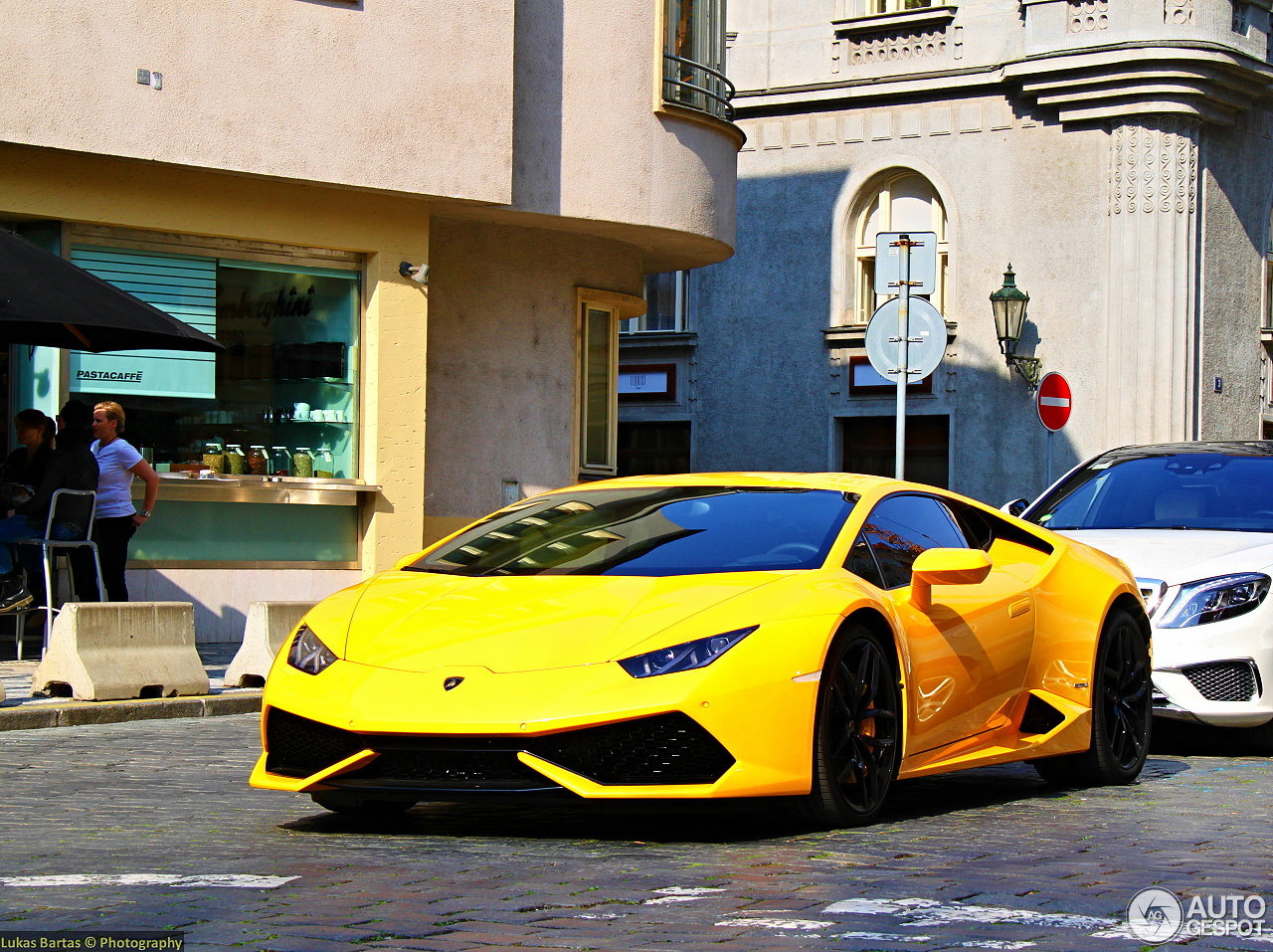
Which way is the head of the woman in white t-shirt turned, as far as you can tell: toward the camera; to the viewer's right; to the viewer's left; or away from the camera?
to the viewer's left

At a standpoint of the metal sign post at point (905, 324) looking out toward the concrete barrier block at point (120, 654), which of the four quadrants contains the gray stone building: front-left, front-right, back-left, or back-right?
back-right

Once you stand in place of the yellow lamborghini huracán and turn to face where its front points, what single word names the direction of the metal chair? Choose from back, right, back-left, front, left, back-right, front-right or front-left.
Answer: right

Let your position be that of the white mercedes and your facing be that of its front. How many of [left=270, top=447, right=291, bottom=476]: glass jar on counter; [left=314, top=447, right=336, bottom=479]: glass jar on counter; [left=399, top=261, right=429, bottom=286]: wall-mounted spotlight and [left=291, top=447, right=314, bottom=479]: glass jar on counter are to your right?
4

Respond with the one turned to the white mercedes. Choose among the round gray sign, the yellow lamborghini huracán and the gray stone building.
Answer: the gray stone building

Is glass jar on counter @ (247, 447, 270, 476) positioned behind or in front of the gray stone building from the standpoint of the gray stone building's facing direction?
in front

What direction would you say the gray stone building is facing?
toward the camera

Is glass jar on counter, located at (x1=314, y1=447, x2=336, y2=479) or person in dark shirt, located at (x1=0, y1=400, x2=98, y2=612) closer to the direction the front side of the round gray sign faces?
the glass jar on counter

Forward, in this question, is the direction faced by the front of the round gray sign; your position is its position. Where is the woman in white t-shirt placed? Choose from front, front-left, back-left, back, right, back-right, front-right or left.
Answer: left

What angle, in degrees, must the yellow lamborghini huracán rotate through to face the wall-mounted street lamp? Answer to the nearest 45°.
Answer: approximately 135° to its right

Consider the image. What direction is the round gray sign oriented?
away from the camera

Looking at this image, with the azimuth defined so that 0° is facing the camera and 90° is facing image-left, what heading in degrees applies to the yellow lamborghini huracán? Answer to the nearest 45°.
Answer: approximately 45°

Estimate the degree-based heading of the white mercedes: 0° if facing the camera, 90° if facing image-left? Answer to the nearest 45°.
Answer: approximately 45°
